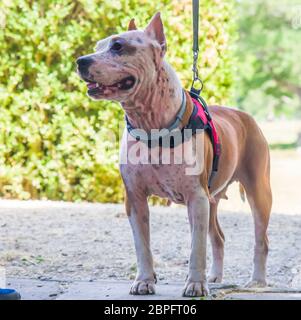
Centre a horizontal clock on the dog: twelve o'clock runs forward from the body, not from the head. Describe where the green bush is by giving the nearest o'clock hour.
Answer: The green bush is roughly at 4 o'clock from the dog.

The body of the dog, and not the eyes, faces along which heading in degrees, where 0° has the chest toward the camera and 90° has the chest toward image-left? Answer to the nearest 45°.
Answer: approximately 45°
